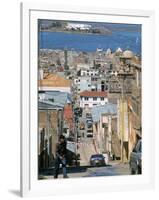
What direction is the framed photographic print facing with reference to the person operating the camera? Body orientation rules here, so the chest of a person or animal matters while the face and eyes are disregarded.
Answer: facing the viewer and to the right of the viewer
